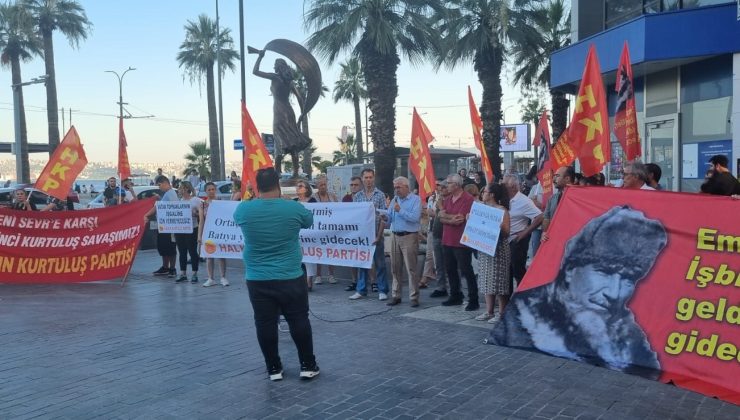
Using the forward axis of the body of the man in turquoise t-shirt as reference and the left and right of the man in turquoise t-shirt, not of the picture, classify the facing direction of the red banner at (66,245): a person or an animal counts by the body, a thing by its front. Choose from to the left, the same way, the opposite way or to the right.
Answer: the opposite way

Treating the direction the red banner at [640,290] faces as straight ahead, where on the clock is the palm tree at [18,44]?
The palm tree is roughly at 4 o'clock from the red banner.

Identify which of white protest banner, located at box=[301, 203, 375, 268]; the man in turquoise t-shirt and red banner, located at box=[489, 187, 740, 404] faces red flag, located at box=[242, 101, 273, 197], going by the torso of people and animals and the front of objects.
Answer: the man in turquoise t-shirt

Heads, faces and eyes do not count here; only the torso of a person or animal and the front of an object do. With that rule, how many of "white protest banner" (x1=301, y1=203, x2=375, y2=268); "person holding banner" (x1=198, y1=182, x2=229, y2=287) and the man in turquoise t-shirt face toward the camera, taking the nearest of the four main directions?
2

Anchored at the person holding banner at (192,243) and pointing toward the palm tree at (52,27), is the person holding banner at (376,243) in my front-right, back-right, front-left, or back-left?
back-right

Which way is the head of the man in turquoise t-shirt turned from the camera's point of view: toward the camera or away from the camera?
away from the camera

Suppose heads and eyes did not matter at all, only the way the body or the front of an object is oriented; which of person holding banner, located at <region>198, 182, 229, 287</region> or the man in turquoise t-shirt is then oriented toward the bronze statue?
the man in turquoise t-shirt

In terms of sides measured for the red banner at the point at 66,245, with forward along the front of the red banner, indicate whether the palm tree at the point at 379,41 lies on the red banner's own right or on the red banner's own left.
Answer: on the red banner's own left

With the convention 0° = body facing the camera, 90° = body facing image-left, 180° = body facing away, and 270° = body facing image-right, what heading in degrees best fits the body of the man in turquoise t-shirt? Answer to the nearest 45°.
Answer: approximately 180°

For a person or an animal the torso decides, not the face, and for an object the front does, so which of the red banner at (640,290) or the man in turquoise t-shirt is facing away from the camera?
the man in turquoise t-shirt

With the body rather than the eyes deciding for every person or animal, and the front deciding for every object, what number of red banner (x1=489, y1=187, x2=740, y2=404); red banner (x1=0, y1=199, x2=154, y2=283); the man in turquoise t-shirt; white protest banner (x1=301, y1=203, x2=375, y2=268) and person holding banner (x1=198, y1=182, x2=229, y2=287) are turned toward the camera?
4
